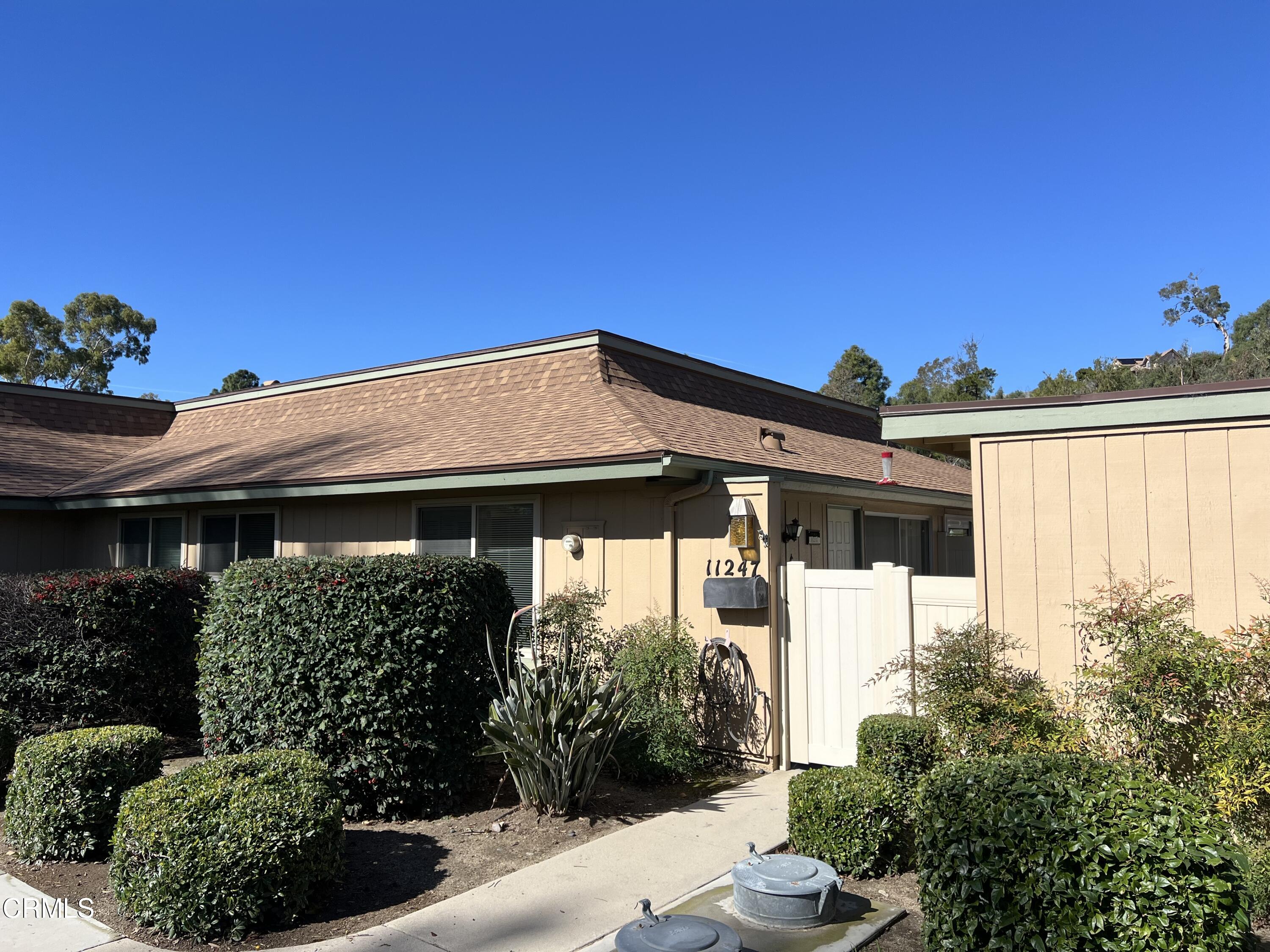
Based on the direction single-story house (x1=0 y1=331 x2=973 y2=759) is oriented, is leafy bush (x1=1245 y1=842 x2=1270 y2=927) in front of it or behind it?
in front

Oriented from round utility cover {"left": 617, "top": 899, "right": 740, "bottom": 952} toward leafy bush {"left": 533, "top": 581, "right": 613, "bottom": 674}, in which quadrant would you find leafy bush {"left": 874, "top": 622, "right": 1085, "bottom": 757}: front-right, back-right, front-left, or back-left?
front-right

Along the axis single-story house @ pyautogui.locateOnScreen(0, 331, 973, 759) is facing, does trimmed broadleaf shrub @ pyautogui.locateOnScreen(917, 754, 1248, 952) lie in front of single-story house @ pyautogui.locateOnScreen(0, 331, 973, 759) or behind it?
in front

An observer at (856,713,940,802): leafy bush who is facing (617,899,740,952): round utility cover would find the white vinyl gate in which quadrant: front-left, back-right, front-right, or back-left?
back-right
